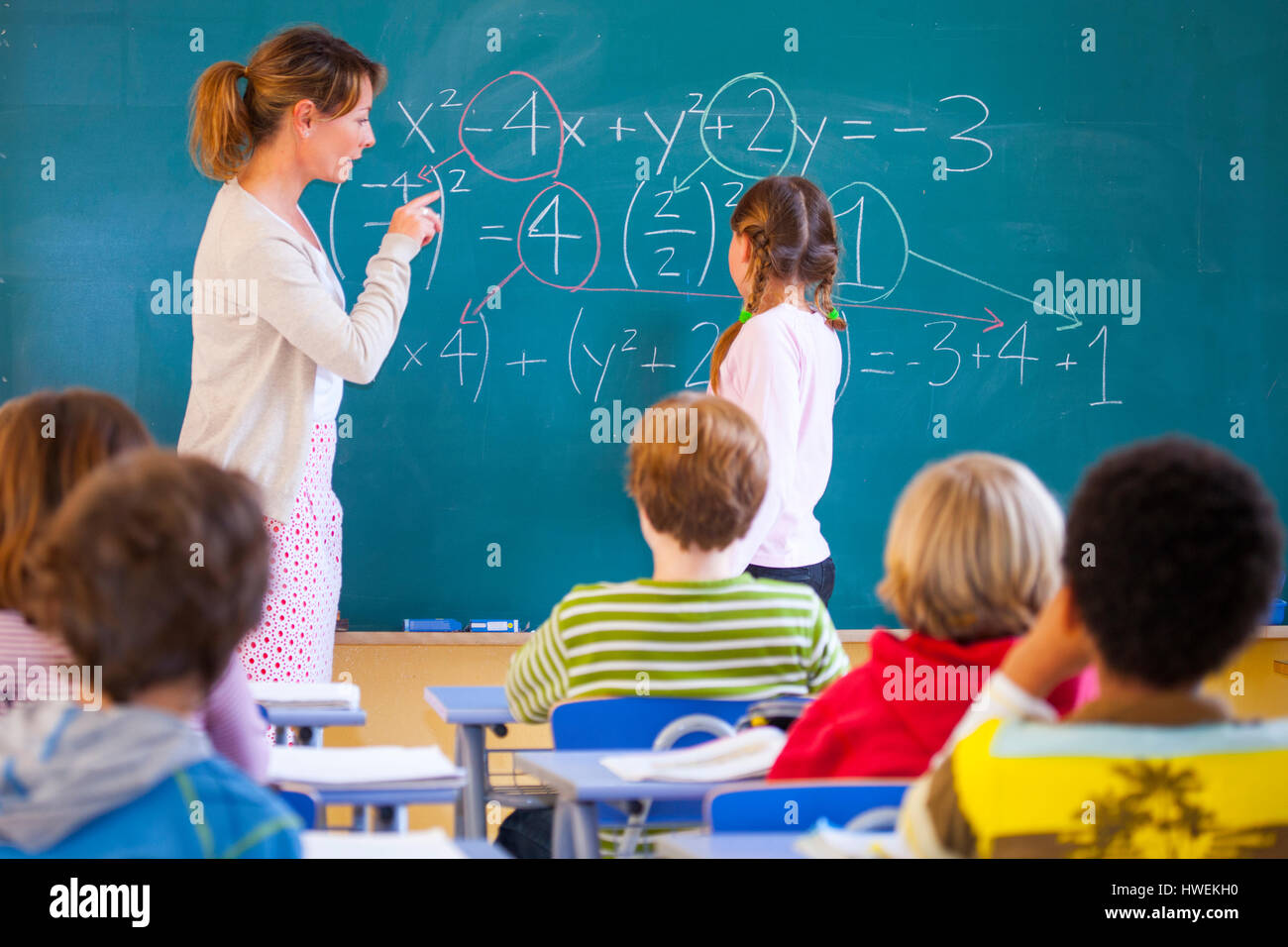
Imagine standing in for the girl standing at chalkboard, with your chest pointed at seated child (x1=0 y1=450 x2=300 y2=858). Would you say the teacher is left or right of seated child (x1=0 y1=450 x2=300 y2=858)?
right

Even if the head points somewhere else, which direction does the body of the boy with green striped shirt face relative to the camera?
away from the camera

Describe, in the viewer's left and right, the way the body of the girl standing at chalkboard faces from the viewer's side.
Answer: facing away from the viewer and to the left of the viewer

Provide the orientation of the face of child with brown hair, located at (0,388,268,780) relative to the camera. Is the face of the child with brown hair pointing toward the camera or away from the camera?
away from the camera

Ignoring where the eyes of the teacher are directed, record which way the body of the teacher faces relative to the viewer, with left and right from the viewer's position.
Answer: facing to the right of the viewer

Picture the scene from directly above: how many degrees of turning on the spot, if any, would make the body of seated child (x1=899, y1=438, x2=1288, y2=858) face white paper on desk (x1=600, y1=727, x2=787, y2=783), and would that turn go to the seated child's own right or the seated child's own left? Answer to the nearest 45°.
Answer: approximately 45° to the seated child's own left

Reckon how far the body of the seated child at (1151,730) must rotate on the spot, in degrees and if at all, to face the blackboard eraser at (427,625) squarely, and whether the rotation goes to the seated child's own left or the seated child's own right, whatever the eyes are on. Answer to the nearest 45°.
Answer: approximately 45° to the seated child's own left

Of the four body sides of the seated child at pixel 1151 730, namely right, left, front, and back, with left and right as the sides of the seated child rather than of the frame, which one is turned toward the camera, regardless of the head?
back

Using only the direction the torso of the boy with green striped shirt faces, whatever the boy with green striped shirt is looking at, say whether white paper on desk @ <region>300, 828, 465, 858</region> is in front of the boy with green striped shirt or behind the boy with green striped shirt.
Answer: behind

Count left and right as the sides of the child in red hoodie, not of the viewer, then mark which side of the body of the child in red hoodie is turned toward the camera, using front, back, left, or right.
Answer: back

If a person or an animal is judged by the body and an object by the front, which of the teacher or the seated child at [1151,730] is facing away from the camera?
the seated child

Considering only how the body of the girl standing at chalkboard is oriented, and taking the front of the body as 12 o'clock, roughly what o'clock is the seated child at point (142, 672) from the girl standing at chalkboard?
The seated child is roughly at 8 o'clock from the girl standing at chalkboard.
